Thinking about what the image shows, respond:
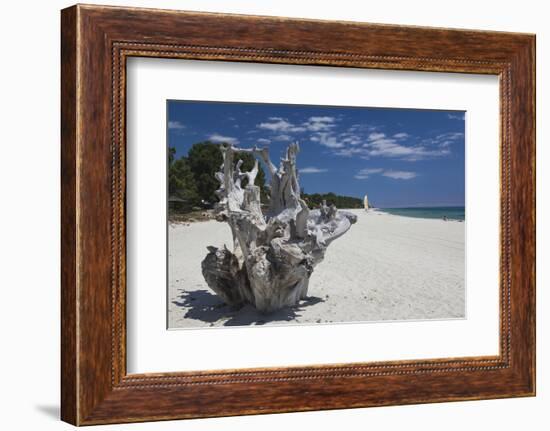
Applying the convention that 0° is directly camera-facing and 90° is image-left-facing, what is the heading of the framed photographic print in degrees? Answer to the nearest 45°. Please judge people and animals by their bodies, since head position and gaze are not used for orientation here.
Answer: approximately 315°
